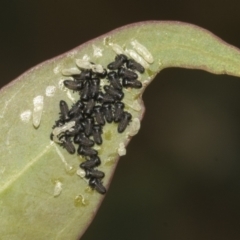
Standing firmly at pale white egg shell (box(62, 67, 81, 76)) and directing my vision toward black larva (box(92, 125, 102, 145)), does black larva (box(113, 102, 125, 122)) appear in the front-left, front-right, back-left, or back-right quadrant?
front-left

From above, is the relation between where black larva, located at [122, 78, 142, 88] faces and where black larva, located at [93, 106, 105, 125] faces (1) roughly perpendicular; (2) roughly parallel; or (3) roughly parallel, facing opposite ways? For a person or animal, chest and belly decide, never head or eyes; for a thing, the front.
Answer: roughly perpendicular

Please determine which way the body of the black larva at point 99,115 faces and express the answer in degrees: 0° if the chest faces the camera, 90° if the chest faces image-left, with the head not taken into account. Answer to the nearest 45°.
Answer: approximately 180°

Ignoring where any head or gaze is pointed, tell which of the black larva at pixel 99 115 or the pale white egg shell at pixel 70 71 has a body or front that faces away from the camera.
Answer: the black larva
